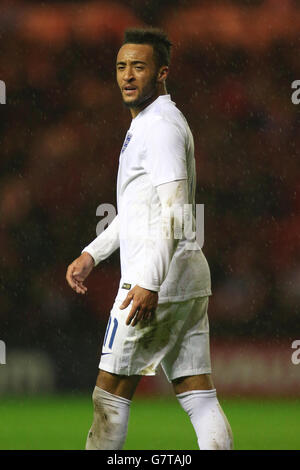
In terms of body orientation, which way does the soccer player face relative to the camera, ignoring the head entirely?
to the viewer's left
